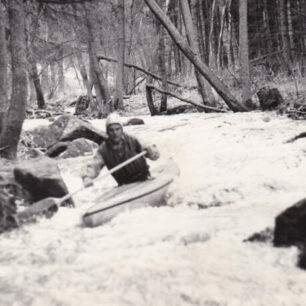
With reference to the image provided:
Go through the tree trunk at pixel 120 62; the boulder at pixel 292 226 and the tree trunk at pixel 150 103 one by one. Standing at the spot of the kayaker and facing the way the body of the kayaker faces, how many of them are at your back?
2

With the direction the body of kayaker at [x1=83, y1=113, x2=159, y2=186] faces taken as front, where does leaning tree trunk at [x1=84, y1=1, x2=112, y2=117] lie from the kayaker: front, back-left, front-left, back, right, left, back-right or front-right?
back

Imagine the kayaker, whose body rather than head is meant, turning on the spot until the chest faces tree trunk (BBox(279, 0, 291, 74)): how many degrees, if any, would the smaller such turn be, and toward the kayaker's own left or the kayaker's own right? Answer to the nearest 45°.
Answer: approximately 135° to the kayaker's own left

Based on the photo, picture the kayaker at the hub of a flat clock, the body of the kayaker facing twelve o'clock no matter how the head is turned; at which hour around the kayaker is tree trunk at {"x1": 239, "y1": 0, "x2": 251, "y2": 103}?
The tree trunk is roughly at 7 o'clock from the kayaker.

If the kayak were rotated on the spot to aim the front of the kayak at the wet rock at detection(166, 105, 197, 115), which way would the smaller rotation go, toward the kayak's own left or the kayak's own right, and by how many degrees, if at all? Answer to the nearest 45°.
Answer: approximately 135° to the kayak's own right

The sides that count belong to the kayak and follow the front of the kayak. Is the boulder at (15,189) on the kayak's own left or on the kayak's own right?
on the kayak's own right

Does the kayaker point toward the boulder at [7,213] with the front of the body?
no

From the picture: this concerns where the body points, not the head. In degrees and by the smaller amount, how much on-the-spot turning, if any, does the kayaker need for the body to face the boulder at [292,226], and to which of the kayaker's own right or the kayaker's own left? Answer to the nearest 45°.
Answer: approximately 45° to the kayaker's own left

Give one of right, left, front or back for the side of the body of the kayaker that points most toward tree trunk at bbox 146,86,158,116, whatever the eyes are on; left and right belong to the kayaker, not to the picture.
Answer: back

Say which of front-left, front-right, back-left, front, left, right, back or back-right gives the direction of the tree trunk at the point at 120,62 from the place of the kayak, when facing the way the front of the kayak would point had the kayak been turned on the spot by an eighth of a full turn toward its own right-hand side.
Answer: right

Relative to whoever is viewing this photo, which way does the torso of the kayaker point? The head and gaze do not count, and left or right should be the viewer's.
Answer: facing the viewer

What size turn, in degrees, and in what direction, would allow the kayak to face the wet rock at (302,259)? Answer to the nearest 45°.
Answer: approximately 90° to its left

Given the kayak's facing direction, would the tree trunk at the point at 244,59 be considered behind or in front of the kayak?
behind

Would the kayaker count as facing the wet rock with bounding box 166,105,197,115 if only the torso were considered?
no

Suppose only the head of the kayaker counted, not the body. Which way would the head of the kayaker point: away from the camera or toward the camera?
toward the camera

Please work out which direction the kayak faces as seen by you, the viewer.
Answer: facing the viewer and to the left of the viewer

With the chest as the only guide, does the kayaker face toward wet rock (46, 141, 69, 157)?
no
